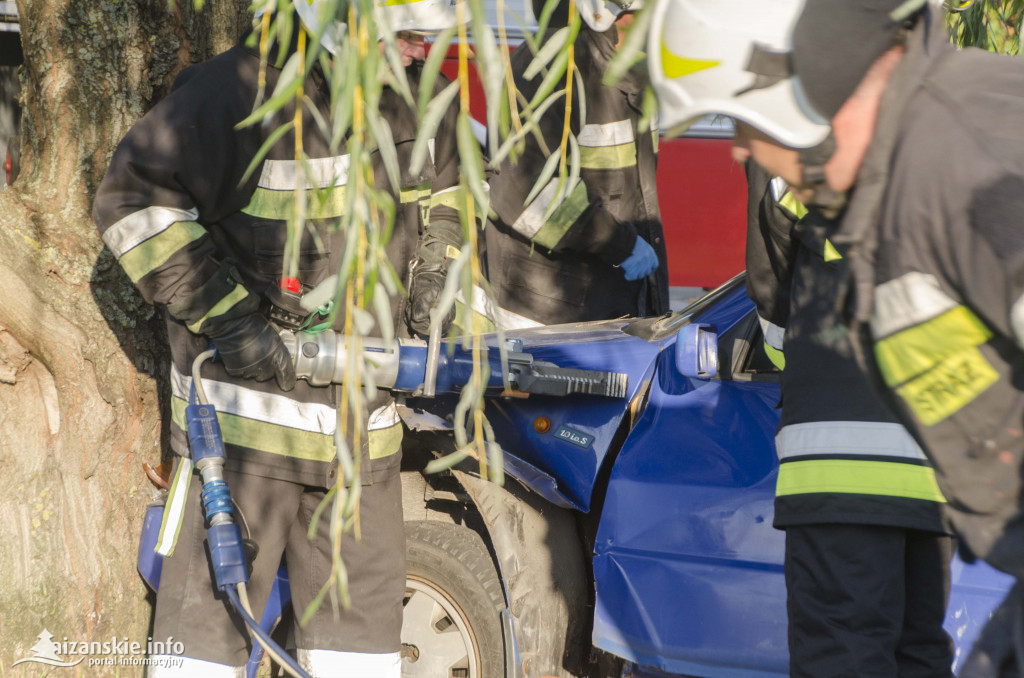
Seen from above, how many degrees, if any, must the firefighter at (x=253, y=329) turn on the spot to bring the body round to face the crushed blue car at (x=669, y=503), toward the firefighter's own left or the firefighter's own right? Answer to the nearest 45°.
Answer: approximately 45° to the firefighter's own left

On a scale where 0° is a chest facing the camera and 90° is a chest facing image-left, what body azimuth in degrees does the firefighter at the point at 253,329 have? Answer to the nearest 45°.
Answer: approximately 315°

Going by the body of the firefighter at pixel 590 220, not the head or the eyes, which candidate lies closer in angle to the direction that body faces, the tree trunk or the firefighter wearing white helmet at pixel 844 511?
the firefighter wearing white helmet

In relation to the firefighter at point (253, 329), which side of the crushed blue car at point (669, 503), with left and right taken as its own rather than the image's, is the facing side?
front

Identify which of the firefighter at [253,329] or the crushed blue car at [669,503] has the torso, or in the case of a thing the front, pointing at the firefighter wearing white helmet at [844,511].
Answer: the firefighter

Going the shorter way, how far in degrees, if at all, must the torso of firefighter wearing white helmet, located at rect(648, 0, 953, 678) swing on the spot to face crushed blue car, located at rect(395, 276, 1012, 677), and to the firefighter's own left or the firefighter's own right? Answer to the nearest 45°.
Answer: approximately 45° to the firefighter's own right

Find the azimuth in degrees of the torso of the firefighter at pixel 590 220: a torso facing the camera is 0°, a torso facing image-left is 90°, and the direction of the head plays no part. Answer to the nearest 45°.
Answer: approximately 315°

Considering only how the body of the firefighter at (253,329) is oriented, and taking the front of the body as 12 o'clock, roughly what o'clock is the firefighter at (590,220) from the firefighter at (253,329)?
the firefighter at (590,220) is roughly at 9 o'clock from the firefighter at (253,329).

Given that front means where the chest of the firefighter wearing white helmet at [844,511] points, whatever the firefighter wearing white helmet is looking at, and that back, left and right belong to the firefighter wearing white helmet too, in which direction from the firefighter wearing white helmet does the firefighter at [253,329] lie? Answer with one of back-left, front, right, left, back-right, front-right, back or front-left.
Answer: front

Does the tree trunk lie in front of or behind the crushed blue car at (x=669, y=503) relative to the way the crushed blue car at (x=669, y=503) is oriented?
in front

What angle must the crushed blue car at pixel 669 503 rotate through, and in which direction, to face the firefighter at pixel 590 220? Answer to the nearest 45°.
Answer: approximately 90° to its right

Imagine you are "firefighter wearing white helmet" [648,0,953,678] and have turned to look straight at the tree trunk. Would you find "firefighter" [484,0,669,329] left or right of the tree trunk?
right

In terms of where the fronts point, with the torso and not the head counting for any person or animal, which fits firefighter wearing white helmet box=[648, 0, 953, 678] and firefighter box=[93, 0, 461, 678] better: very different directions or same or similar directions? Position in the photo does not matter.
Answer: very different directions

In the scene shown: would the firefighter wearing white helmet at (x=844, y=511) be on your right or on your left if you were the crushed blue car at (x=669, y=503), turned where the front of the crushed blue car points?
on your left
